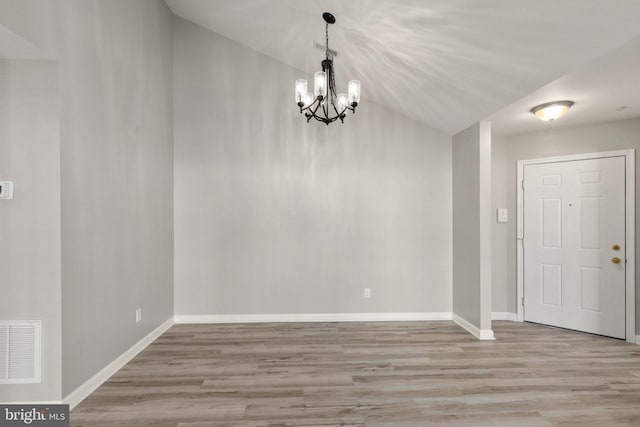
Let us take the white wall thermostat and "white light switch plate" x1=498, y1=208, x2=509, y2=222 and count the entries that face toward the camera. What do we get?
2

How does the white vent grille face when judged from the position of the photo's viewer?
facing the viewer

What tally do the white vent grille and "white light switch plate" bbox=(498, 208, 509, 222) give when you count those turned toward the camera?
2

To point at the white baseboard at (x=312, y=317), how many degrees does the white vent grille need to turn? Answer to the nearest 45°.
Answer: approximately 90° to its left

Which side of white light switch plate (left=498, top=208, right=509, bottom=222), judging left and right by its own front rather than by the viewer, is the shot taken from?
front

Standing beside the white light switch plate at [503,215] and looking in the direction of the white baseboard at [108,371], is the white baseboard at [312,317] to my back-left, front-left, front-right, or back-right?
front-right

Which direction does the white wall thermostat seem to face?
toward the camera

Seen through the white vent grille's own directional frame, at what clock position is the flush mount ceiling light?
The flush mount ceiling light is roughly at 10 o'clock from the white vent grille.

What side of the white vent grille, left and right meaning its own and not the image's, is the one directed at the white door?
left

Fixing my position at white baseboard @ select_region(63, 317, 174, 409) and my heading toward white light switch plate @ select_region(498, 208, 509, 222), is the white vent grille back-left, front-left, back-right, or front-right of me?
back-right

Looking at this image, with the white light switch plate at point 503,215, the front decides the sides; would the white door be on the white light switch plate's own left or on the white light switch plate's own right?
on the white light switch plate's own left

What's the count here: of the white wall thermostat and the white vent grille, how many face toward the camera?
2
